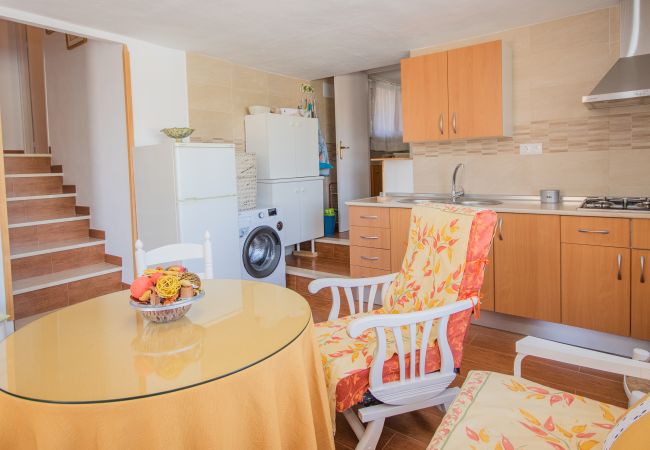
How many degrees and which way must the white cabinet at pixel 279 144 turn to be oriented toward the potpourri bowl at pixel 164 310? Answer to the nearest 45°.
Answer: approximately 45° to its right

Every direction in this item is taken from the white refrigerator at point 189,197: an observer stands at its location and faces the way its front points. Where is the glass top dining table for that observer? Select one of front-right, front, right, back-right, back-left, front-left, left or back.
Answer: front-right

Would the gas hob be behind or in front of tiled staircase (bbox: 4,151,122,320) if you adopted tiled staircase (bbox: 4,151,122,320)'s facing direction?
in front

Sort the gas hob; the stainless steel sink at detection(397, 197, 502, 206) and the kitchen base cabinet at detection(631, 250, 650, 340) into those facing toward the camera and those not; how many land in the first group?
3

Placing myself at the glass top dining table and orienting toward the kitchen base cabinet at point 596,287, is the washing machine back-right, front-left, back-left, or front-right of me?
front-left

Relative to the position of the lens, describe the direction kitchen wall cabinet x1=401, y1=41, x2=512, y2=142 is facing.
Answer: facing the viewer and to the left of the viewer

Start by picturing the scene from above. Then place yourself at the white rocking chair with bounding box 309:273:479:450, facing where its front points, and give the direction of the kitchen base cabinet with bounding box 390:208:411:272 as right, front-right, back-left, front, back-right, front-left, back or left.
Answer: back-right

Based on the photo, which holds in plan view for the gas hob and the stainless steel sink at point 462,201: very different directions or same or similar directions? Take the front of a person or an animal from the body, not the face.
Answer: same or similar directions

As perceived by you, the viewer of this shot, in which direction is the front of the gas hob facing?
facing the viewer

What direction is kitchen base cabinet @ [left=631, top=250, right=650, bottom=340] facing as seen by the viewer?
toward the camera

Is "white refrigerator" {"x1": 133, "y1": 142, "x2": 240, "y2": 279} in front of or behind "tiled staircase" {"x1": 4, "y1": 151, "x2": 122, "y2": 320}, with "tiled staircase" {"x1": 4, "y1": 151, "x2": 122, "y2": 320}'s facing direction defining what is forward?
in front

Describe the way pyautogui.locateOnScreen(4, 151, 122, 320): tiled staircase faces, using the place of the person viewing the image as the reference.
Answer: facing the viewer and to the right of the viewer

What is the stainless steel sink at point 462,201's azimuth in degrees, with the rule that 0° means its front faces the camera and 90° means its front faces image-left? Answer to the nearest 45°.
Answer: approximately 0°

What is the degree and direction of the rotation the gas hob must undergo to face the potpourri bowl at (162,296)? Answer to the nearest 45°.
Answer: approximately 45° to its right

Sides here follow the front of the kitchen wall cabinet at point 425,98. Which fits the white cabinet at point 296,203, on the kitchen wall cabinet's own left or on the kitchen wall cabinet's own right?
on the kitchen wall cabinet's own right
